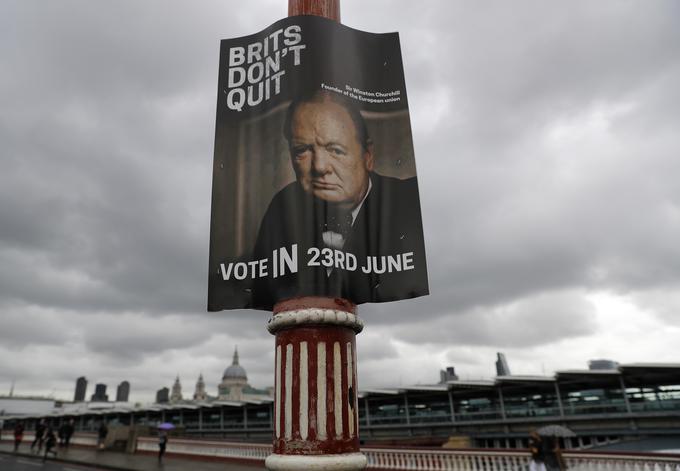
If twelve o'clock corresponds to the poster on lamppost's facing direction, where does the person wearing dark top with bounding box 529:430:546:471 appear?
The person wearing dark top is roughly at 7 o'clock from the poster on lamppost.

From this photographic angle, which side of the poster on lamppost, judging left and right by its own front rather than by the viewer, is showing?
front
